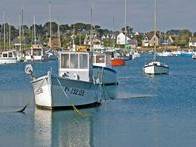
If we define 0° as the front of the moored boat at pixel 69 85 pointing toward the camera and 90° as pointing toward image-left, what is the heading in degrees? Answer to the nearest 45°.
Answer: approximately 45°
